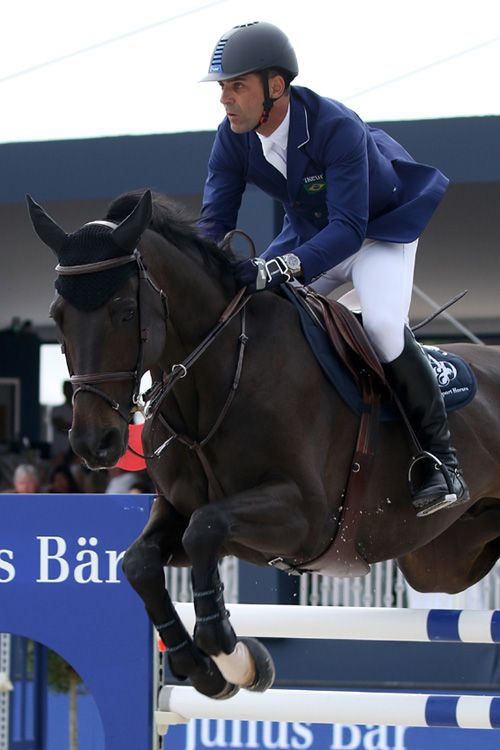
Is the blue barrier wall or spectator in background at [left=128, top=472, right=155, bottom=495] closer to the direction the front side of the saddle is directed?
the blue barrier wall

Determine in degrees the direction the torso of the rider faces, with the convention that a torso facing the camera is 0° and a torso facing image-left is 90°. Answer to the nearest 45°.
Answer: approximately 45°

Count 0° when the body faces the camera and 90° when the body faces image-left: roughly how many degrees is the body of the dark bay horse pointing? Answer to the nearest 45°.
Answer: approximately 45°

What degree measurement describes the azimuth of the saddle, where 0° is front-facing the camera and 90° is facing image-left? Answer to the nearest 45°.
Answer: approximately 45°

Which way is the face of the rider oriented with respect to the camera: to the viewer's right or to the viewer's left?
to the viewer's left
